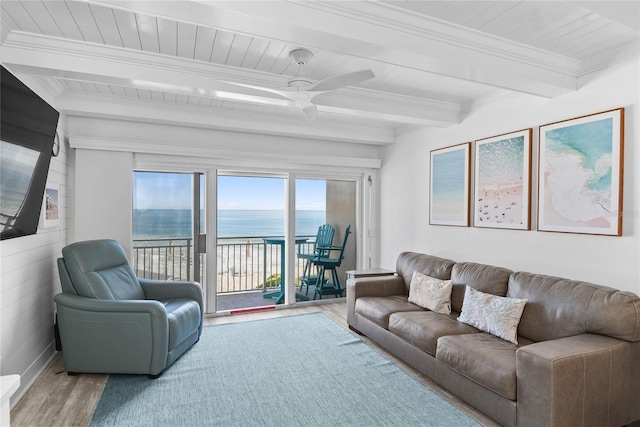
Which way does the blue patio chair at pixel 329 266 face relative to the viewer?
to the viewer's left

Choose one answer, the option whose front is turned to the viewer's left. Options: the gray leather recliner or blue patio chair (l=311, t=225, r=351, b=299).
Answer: the blue patio chair

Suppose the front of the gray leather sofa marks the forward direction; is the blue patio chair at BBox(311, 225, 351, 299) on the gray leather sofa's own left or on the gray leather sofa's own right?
on the gray leather sofa's own right

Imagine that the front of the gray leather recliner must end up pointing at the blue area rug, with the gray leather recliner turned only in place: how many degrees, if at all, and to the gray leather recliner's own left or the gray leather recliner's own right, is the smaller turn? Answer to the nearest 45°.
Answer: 0° — it already faces it

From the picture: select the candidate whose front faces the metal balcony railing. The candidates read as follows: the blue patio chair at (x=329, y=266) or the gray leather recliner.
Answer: the blue patio chair

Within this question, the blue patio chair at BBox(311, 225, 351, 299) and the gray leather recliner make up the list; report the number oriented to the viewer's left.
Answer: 1

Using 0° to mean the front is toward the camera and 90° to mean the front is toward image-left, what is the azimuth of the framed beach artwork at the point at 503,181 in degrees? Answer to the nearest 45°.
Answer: approximately 45°

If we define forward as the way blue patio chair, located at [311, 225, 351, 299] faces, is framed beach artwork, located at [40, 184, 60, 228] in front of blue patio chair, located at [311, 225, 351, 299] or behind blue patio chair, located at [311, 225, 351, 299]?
in front

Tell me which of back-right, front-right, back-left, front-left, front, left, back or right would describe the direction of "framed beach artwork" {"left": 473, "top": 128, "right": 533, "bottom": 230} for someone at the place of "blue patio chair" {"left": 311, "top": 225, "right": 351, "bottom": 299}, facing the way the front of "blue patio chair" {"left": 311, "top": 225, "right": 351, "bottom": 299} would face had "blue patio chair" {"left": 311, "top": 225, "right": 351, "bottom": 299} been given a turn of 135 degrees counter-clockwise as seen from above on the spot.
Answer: front

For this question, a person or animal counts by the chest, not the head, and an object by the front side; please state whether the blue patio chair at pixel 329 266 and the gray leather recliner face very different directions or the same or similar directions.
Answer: very different directions

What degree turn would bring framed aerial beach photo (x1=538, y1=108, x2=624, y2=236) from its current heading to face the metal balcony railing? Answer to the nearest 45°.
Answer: approximately 45° to its right
